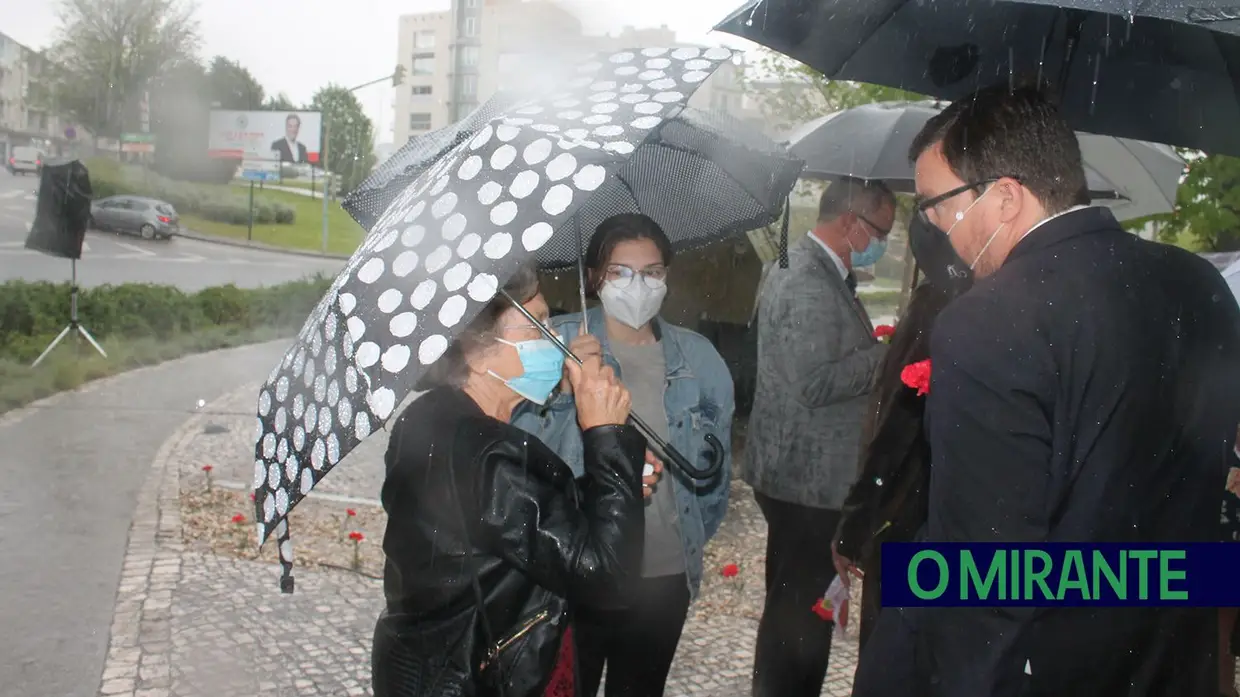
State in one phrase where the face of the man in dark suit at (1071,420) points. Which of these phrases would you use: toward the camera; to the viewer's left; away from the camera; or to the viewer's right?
to the viewer's left

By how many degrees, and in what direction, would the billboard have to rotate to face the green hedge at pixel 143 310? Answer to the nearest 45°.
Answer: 0° — it already faces it

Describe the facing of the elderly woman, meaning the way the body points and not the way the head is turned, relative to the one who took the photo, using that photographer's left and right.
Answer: facing to the right of the viewer

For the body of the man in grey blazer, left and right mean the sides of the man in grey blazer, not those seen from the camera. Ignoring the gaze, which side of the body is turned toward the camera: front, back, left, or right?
right

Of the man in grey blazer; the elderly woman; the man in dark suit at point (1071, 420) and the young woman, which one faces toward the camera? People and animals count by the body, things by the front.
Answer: the young woman

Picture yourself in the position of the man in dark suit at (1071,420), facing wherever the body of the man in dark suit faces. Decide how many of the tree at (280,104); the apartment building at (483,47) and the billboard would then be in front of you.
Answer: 3

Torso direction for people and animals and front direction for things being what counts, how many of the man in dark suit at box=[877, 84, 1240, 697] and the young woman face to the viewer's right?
0

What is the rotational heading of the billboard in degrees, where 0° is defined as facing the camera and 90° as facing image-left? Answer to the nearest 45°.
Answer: approximately 0°

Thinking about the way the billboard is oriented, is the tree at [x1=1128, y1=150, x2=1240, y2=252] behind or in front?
in front

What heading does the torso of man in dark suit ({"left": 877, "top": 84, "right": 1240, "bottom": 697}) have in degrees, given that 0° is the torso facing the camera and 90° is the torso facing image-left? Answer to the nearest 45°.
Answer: approximately 135°

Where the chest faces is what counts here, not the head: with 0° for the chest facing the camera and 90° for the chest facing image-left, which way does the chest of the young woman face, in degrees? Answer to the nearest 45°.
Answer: approximately 0°

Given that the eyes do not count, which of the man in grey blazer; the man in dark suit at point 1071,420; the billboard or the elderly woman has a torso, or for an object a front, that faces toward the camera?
the billboard
